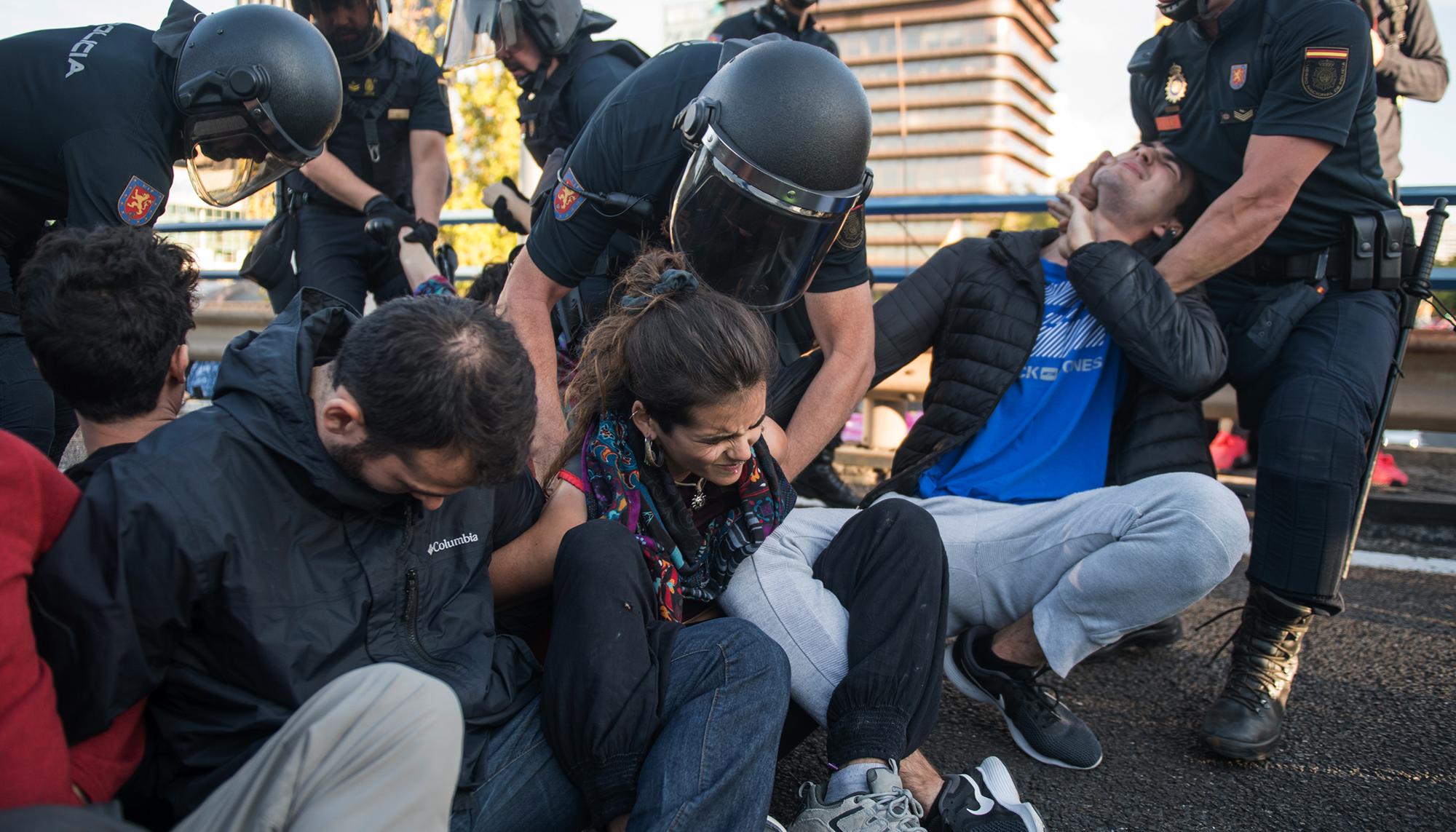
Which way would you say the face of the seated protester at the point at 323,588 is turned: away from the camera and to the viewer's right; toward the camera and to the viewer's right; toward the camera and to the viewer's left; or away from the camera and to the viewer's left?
toward the camera and to the viewer's right

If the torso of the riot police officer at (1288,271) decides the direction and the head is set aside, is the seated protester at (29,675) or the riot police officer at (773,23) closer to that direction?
the seated protester

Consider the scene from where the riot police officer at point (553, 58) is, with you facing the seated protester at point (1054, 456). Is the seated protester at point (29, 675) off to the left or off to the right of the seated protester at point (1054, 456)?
right

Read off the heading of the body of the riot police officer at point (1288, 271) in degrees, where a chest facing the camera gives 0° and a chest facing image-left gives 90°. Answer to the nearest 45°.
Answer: approximately 45°

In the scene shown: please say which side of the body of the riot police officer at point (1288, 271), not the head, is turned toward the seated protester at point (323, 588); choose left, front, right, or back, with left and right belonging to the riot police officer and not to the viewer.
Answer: front

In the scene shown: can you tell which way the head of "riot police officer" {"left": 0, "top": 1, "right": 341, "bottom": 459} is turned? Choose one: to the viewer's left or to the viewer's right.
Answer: to the viewer's right

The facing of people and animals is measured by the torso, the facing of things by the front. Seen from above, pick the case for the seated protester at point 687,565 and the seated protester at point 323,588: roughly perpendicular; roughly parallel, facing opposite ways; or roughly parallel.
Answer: roughly parallel

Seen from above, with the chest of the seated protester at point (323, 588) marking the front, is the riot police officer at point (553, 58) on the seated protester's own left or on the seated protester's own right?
on the seated protester's own left

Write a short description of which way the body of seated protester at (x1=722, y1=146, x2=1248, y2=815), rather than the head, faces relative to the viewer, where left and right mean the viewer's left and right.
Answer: facing the viewer

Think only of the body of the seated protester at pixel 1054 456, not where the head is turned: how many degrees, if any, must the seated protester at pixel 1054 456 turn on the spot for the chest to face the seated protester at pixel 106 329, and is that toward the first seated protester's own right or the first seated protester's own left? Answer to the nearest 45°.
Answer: approximately 45° to the first seated protester's own right

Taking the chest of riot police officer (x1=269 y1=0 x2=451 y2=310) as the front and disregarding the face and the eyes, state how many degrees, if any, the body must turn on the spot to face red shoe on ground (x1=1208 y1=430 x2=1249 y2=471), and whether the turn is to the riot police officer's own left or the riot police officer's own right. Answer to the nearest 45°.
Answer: approximately 90° to the riot police officer's own left

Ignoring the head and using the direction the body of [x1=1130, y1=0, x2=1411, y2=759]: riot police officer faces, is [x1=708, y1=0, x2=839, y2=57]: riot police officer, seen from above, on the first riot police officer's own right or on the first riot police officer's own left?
on the first riot police officer's own right

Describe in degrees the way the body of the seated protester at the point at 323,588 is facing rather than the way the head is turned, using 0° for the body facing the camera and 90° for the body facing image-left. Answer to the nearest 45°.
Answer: approximately 315°
